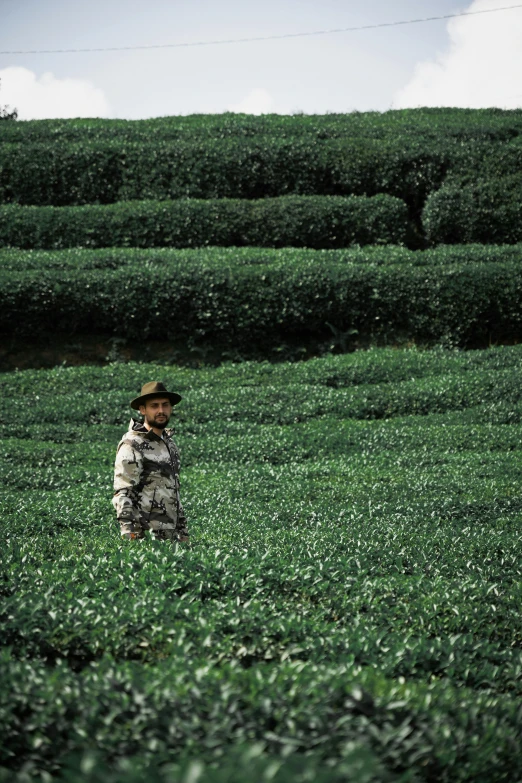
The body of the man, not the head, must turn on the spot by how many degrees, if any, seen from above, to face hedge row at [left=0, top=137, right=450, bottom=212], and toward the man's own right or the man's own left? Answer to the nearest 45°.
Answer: approximately 135° to the man's own left

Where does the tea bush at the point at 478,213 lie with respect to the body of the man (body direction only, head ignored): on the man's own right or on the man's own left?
on the man's own left

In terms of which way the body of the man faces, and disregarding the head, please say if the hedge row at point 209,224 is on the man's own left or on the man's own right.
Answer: on the man's own left

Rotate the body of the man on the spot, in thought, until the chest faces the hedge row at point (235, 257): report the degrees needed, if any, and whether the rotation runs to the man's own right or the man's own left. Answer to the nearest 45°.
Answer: approximately 135° to the man's own left

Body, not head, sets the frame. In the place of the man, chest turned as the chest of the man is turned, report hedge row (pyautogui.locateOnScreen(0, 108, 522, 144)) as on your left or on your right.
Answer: on your left

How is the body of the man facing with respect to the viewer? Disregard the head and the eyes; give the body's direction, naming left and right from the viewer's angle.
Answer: facing the viewer and to the right of the viewer

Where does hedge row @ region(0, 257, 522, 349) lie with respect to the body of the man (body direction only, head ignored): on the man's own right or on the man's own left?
on the man's own left
